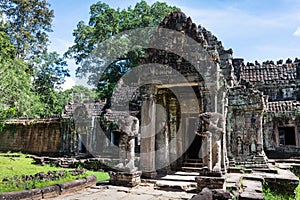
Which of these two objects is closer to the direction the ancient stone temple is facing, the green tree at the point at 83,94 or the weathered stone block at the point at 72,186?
the weathered stone block

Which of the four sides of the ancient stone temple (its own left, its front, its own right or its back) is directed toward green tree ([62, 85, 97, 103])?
right

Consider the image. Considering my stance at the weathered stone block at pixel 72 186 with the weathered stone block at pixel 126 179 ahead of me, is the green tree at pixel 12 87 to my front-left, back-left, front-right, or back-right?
back-left

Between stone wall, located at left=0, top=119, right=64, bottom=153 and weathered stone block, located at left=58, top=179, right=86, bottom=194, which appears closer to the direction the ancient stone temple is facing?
the weathered stone block

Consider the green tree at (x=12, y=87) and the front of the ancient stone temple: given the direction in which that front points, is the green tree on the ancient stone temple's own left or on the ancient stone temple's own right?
on the ancient stone temple's own right

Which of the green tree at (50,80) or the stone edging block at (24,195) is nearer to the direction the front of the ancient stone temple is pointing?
the stone edging block

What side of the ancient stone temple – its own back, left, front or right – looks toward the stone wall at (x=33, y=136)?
right

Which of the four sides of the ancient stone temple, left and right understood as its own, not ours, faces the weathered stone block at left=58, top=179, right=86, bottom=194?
front

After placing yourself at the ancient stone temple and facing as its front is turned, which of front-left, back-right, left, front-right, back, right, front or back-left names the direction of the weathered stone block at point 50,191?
front

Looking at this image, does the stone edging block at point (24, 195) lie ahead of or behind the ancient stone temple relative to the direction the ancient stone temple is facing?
ahead

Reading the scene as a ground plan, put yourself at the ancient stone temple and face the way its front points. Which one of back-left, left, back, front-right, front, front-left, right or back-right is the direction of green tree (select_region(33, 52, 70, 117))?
right

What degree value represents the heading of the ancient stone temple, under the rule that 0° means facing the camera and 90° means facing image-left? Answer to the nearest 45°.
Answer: approximately 45°

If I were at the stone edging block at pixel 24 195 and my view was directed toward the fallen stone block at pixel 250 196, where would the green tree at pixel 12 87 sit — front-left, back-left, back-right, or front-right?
back-left

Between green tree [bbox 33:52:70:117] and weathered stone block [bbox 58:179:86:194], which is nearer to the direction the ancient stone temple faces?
the weathered stone block
